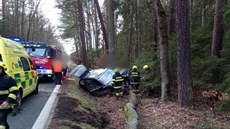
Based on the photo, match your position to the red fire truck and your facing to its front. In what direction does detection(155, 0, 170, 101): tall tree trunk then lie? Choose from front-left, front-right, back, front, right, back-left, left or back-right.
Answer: front-left

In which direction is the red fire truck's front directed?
toward the camera

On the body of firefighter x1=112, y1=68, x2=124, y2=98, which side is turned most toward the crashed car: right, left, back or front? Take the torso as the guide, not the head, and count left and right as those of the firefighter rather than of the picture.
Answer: front

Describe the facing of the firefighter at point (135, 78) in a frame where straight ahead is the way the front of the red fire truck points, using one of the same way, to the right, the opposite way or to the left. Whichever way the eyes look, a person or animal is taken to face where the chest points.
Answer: the opposite way

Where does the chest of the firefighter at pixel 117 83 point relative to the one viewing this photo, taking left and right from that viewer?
facing away from the viewer and to the left of the viewer

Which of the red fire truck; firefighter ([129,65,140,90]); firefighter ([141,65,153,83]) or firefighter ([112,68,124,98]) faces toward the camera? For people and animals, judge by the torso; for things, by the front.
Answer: the red fire truck

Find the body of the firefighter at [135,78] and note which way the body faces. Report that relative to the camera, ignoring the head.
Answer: away from the camera

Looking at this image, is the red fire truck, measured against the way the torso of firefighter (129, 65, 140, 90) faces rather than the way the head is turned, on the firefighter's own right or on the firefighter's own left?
on the firefighter's own left
